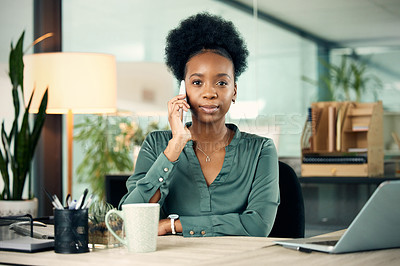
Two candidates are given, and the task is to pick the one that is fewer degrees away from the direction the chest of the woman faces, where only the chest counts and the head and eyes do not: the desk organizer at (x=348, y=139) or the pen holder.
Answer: the pen holder

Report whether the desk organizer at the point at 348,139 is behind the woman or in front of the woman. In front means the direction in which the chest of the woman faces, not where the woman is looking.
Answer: behind

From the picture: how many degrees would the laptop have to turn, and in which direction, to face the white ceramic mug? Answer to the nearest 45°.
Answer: approximately 45° to its left

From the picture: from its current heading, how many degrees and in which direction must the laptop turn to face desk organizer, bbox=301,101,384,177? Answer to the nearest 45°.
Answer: approximately 45° to its right

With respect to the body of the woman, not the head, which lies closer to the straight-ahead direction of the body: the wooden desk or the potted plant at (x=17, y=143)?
the wooden desk

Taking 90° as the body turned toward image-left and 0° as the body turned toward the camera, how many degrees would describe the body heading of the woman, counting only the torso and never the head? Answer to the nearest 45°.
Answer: approximately 0°

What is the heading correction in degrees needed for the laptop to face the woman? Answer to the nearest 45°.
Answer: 0° — it already faces them

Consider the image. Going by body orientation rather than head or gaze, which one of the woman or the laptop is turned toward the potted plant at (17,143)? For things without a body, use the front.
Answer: the laptop

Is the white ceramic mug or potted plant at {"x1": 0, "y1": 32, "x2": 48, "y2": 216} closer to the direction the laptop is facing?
the potted plant

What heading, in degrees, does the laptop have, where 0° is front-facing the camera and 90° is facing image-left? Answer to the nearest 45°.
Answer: approximately 135°

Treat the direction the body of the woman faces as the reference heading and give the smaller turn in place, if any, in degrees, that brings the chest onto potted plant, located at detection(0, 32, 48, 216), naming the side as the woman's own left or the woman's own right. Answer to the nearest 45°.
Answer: approximately 135° to the woman's own right

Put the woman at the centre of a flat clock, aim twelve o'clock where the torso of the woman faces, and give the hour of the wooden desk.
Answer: The wooden desk is roughly at 12 o'clock from the woman.

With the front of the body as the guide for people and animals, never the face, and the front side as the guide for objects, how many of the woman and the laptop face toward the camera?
1

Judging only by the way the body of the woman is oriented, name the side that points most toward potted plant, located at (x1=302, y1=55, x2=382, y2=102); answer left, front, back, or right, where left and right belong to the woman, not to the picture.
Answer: back
